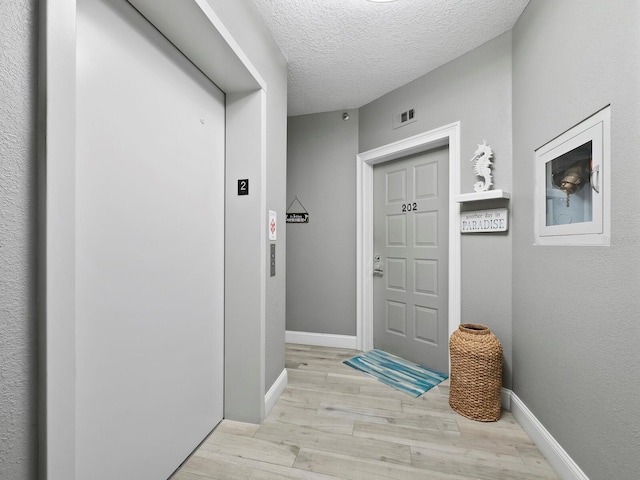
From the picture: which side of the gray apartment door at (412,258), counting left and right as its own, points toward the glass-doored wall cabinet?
left

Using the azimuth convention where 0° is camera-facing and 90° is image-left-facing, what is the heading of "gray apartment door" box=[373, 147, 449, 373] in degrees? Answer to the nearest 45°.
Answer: approximately 45°

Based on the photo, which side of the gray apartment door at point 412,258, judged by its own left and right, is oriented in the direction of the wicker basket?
left

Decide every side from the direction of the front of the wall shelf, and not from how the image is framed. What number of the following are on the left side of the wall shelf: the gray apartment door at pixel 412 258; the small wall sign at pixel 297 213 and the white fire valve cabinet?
1

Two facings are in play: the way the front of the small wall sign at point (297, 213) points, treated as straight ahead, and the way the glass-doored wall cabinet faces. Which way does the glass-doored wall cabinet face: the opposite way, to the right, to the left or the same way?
to the right

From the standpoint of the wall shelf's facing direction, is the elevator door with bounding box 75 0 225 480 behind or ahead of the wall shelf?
ahead

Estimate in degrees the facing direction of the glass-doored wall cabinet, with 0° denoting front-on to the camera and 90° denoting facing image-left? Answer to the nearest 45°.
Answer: approximately 45°

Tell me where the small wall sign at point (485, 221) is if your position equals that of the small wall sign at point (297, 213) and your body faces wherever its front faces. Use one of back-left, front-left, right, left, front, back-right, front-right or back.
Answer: front-left
